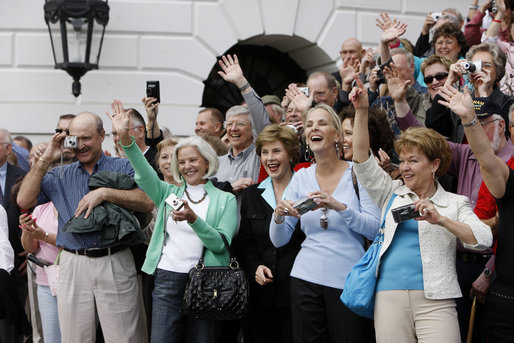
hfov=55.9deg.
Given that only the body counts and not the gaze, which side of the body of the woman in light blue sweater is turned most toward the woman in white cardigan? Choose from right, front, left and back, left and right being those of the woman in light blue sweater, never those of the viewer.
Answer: left

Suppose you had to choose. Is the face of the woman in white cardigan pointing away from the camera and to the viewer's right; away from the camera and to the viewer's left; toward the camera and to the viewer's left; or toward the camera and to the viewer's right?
toward the camera and to the viewer's left

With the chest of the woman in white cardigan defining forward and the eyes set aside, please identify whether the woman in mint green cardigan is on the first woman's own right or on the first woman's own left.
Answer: on the first woman's own right

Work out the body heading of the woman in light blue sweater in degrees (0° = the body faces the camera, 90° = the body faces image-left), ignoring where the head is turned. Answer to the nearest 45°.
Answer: approximately 45°

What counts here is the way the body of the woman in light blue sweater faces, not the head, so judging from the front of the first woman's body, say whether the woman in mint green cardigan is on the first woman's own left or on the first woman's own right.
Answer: on the first woman's own right

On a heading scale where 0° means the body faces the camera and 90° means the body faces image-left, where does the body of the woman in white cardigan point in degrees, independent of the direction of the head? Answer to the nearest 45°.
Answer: approximately 45°
